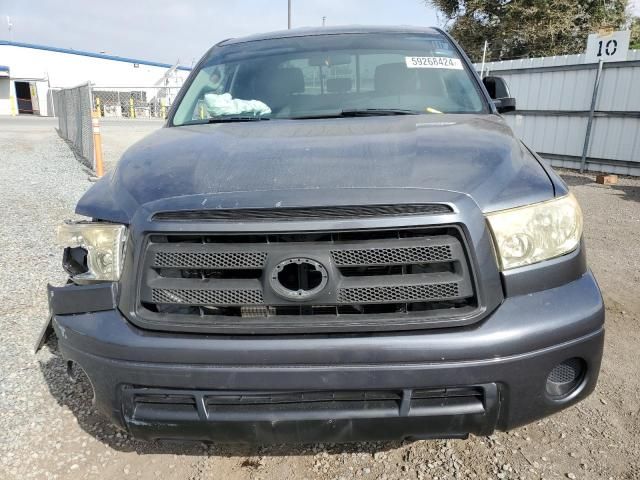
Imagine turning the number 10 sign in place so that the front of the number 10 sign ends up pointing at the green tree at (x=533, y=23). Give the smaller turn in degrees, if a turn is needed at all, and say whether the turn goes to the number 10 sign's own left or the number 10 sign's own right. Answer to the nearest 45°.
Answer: approximately 180°

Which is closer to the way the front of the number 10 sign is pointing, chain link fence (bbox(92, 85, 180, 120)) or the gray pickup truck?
the gray pickup truck

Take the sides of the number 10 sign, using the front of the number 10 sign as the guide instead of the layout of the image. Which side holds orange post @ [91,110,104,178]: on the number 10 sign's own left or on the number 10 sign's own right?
on the number 10 sign's own right

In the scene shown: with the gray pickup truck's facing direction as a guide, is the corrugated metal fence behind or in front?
behind

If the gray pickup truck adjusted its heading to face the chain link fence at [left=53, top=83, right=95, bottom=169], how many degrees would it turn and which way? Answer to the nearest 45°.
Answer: approximately 135° to its right

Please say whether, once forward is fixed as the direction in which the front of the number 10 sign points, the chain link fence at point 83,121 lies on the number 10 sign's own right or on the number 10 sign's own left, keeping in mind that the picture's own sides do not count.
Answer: on the number 10 sign's own right

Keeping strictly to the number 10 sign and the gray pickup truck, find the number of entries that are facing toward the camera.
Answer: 2

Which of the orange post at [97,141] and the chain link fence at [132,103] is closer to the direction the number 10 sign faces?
the orange post

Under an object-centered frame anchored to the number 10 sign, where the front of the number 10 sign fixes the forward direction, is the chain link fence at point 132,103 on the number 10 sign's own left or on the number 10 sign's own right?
on the number 10 sign's own right
